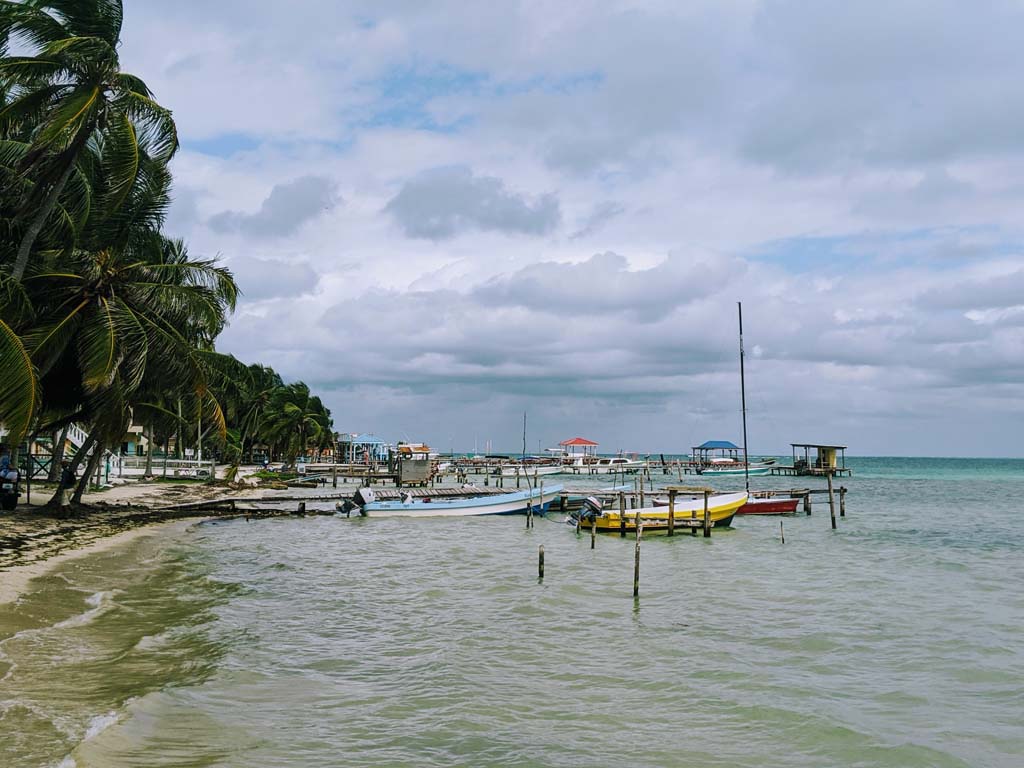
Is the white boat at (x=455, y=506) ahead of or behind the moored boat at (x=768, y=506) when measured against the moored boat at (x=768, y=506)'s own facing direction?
behind

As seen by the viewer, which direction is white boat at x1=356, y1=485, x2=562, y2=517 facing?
to the viewer's right

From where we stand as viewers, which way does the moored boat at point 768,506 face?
facing to the right of the viewer

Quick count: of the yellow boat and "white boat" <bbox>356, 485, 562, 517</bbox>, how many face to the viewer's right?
2

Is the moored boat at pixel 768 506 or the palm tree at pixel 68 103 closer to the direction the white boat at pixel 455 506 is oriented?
the moored boat

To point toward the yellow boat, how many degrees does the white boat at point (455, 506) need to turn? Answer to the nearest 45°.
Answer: approximately 45° to its right

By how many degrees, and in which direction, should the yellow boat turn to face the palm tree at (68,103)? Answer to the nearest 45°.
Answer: approximately 135° to its right

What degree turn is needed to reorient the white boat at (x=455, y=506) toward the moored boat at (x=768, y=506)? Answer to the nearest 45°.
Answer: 0° — it already faces it

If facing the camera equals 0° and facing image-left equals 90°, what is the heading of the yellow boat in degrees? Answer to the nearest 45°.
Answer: approximately 270°
